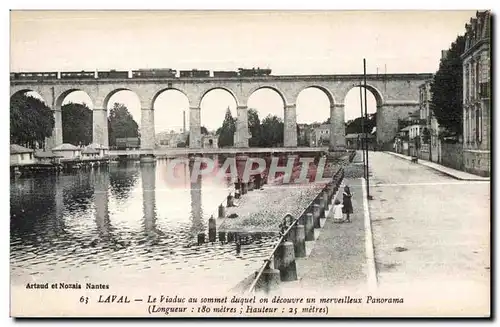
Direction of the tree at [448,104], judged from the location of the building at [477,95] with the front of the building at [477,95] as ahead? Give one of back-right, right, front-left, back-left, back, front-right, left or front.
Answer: right

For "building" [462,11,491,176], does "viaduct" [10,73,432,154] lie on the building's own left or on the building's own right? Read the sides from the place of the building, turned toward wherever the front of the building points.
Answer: on the building's own right

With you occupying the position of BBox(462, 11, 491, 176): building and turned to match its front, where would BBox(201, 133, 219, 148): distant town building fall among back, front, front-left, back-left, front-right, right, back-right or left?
front-right

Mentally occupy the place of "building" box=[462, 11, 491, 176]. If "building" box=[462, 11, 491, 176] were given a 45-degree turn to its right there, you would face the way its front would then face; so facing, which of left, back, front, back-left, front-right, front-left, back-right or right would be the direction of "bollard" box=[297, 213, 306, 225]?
left

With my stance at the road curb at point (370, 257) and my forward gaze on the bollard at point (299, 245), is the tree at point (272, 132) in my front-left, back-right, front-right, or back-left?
front-right

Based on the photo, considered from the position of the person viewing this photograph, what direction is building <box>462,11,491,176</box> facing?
facing to the left of the viewer

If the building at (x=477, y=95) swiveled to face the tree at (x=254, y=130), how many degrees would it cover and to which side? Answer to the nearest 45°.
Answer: approximately 45° to its right
